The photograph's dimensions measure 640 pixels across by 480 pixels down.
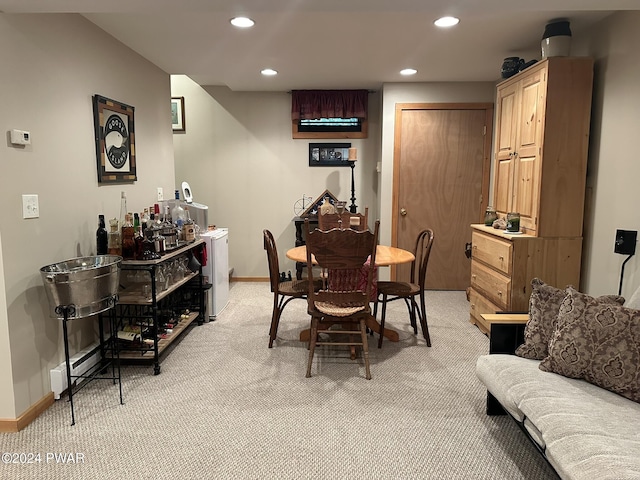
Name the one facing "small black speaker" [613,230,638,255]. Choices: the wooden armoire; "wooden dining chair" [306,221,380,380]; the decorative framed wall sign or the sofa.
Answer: the decorative framed wall sign

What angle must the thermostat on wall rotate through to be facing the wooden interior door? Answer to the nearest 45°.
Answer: approximately 45° to its left

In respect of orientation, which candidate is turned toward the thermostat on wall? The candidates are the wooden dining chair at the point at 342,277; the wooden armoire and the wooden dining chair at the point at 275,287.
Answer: the wooden armoire

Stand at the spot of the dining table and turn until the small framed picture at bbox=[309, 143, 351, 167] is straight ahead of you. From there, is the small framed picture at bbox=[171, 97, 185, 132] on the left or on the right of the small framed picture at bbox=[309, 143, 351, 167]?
left

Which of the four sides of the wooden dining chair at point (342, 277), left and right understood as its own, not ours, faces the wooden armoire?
right

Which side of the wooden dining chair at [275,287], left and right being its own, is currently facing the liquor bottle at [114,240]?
back

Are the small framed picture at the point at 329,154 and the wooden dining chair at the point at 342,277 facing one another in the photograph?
yes

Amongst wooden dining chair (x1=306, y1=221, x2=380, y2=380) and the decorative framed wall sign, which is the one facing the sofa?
the decorative framed wall sign

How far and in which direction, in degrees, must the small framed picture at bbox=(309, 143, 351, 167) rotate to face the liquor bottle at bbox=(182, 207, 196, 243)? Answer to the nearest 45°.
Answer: approximately 45° to its right

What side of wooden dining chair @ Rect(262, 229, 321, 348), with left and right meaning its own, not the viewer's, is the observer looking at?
right

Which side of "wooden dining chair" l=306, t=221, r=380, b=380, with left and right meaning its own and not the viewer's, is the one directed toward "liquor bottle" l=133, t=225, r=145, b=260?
left
